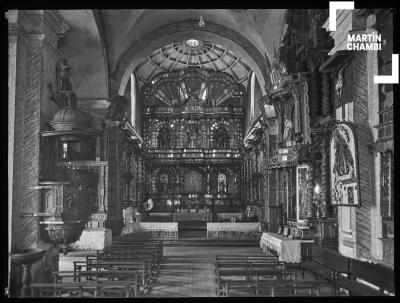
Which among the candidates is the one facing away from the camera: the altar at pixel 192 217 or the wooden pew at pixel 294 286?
the wooden pew

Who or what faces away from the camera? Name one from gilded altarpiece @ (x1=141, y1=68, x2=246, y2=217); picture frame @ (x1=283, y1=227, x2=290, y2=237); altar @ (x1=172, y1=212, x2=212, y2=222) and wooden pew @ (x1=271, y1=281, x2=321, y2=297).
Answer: the wooden pew

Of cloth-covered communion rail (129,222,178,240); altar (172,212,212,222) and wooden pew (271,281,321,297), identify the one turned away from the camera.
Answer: the wooden pew

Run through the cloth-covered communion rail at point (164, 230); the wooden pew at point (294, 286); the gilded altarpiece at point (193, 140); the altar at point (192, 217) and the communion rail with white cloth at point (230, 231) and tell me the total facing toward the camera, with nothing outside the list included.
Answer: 4

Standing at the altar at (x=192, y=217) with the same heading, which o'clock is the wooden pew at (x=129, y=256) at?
The wooden pew is roughly at 12 o'clock from the altar.

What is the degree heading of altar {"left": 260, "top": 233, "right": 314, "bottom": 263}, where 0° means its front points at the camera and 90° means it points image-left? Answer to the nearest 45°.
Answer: approximately 45°

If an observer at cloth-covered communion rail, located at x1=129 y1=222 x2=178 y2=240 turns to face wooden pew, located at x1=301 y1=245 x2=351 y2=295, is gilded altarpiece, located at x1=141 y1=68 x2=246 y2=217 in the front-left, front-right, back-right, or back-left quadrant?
back-left

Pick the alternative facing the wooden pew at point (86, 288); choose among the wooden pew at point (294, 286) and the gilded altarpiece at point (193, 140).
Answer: the gilded altarpiece

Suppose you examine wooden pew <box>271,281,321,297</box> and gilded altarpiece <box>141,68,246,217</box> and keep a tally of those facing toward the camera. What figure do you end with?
1

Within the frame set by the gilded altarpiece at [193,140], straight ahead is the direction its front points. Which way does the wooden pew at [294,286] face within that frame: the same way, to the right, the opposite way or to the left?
the opposite way

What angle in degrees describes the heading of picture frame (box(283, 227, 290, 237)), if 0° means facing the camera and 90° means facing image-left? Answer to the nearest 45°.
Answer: approximately 45°
